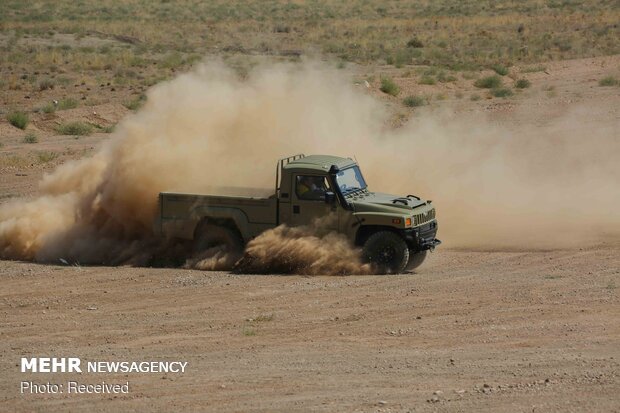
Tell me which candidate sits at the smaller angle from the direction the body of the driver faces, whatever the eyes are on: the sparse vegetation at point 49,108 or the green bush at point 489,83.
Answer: the green bush

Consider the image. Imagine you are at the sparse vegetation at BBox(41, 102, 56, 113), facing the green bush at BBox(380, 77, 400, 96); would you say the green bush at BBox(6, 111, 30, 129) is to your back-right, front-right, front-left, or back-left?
back-right

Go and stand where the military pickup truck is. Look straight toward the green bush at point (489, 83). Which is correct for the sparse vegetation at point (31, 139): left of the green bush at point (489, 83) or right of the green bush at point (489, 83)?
left

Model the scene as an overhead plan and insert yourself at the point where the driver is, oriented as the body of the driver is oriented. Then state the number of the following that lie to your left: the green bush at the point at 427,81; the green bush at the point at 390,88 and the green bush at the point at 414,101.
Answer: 3

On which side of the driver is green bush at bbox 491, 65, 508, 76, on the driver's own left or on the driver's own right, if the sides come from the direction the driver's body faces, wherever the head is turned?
on the driver's own left

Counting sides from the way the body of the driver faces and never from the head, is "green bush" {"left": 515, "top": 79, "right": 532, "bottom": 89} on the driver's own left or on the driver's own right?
on the driver's own left

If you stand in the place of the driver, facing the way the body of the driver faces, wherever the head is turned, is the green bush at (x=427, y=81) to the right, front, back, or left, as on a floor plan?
left

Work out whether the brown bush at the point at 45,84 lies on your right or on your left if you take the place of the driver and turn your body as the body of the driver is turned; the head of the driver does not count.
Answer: on your left

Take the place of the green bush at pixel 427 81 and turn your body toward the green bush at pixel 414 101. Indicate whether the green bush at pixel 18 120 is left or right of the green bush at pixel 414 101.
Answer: right

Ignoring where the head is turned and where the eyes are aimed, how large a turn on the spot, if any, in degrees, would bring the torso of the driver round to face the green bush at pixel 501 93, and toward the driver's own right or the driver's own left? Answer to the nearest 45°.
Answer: approximately 90° to the driver's own left

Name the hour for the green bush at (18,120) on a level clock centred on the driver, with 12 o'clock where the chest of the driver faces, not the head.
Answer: The green bush is roughly at 8 o'clock from the driver.

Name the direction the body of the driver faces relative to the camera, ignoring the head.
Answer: to the viewer's right

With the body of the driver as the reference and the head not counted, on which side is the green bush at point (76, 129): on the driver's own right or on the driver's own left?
on the driver's own left
